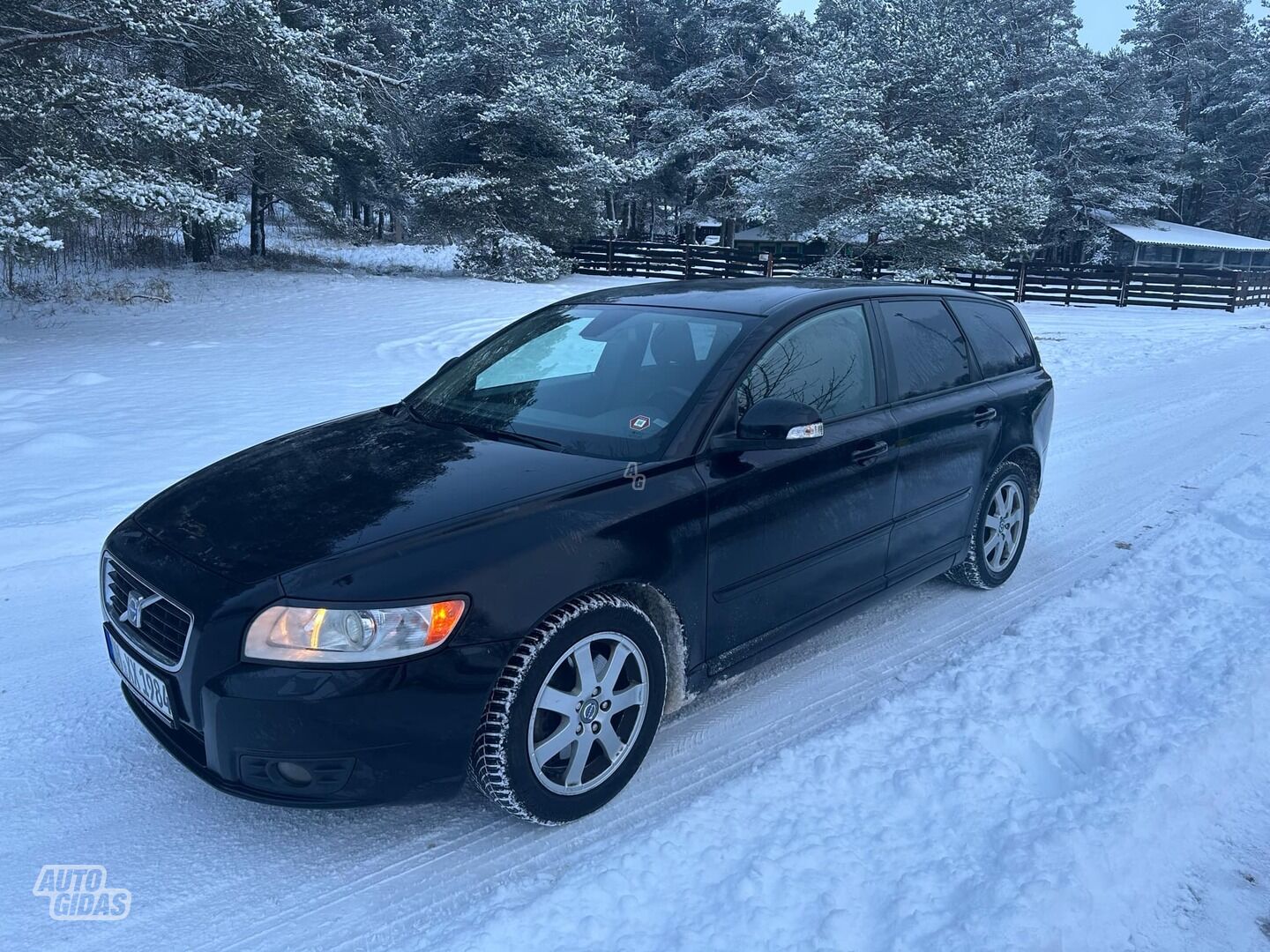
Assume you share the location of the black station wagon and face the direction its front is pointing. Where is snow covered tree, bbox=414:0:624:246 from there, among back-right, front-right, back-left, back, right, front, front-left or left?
back-right

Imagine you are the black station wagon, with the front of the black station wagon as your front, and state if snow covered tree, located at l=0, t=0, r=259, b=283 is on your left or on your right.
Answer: on your right

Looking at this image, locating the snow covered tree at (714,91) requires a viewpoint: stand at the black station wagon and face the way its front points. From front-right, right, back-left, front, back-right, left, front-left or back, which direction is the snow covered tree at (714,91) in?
back-right

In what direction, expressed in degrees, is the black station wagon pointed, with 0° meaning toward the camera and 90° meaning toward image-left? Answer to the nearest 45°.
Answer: approximately 45°

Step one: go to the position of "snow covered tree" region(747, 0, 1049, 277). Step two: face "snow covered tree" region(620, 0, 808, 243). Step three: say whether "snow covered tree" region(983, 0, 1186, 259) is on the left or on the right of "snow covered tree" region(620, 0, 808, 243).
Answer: right

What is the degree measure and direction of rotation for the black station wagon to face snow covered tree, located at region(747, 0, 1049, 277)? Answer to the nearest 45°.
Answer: approximately 135° to its right

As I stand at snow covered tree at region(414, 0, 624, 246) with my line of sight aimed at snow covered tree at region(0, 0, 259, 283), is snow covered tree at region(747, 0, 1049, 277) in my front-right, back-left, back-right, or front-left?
back-left
